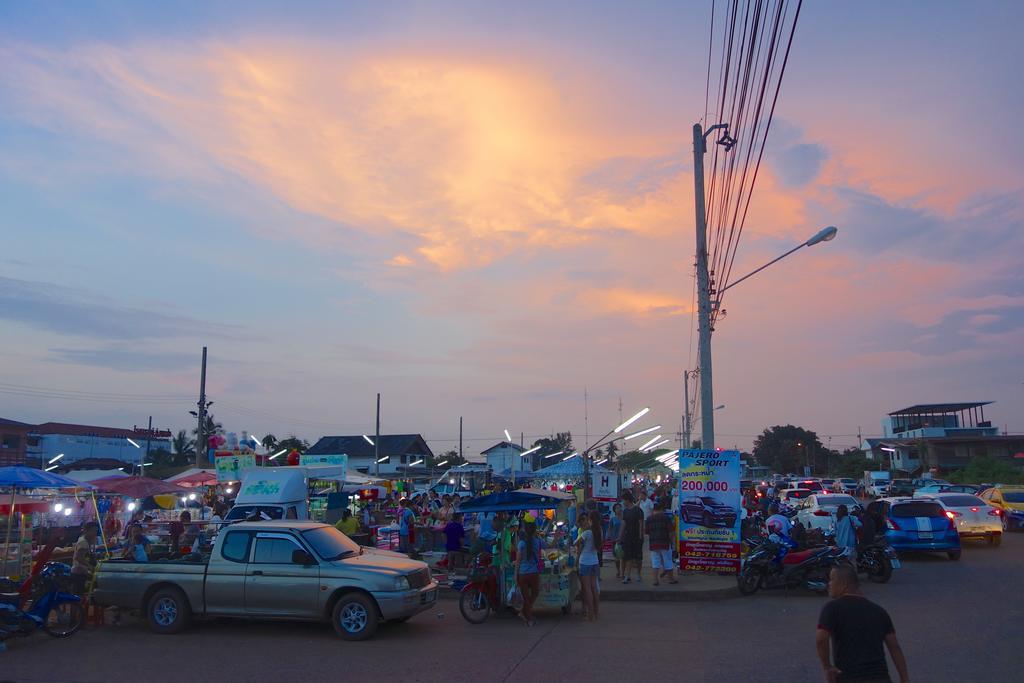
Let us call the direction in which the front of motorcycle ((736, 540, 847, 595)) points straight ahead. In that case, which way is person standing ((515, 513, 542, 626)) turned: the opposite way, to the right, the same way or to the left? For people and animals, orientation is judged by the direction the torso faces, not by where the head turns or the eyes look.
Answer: to the right

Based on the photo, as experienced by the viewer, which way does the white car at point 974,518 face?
facing away from the viewer and to the left of the viewer

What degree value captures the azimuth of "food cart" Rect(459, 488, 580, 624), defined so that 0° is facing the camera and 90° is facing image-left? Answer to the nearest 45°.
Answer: approximately 45°

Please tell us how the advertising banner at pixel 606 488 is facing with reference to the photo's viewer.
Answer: facing the viewer

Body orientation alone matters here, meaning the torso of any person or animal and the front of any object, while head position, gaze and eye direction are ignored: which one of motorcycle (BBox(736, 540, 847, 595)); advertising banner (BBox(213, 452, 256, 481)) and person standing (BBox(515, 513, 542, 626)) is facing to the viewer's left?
the motorcycle

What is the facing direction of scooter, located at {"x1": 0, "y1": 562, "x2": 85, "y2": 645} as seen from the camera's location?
facing to the right of the viewer

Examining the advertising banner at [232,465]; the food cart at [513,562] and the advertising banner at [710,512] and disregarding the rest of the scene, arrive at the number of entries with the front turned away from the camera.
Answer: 0

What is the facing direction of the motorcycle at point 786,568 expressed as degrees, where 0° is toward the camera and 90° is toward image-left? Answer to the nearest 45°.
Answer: approximately 90°

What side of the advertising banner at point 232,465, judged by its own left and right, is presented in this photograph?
front

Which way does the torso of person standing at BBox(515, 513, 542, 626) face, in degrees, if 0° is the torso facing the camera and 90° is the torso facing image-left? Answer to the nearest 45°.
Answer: approximately 180°

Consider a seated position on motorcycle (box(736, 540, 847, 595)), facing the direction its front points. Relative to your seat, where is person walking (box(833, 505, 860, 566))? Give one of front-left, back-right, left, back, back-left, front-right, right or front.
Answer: back-right

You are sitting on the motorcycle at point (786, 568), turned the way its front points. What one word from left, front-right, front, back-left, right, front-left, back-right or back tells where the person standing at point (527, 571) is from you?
front-left

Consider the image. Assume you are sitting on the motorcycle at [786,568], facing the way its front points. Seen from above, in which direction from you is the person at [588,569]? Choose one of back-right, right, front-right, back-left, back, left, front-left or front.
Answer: front-left

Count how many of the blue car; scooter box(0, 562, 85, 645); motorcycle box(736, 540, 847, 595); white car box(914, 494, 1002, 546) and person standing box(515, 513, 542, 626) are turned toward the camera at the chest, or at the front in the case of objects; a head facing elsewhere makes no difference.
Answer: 0

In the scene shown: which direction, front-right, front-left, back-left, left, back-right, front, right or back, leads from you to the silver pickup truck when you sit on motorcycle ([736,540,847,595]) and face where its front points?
front-left

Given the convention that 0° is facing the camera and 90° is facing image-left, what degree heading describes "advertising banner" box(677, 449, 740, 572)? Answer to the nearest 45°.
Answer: approximately 0°
